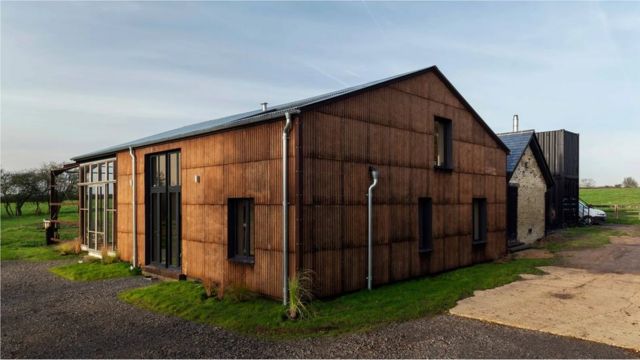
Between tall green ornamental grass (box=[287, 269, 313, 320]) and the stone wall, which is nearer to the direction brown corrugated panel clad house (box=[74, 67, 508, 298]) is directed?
the tall green ornamental grass

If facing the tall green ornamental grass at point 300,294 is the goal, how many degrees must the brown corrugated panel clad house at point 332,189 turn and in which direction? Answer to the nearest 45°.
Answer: approximately 45° to its left

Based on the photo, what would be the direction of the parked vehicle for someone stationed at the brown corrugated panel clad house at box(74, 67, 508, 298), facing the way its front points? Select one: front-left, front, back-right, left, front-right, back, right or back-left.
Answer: back

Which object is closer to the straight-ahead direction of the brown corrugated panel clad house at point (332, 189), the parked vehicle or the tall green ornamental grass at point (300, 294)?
the tall green ornamental grass

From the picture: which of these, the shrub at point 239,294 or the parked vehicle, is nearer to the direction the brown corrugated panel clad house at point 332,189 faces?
the shrub

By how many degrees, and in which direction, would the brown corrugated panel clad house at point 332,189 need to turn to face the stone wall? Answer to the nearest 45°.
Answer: approximately 180°
